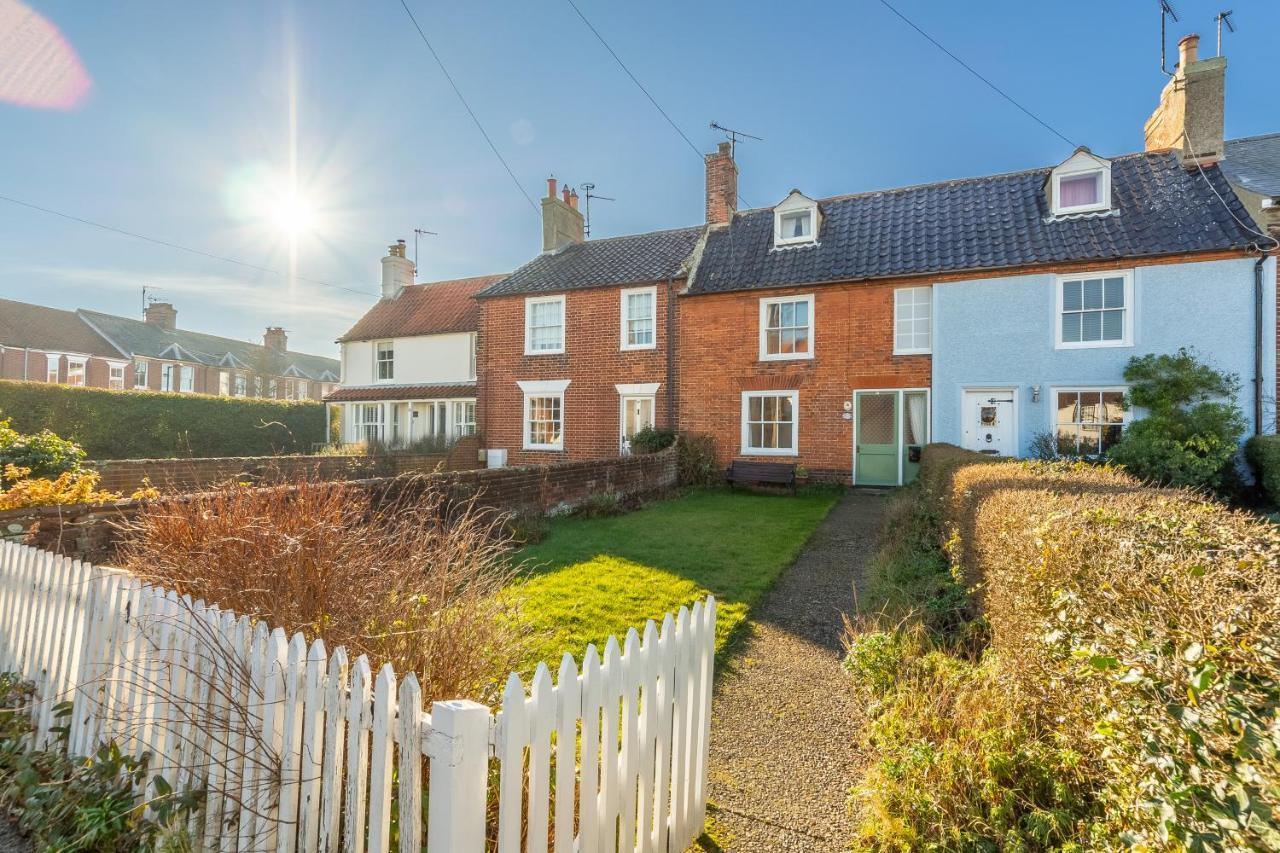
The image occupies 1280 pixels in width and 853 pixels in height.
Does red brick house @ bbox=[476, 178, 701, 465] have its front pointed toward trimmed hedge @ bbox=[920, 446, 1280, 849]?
yes

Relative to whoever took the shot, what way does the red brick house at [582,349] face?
facing the viewer

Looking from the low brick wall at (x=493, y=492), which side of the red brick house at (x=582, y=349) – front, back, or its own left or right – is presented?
front

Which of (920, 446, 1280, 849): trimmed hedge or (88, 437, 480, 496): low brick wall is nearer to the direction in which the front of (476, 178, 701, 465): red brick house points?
the trimmed hedge

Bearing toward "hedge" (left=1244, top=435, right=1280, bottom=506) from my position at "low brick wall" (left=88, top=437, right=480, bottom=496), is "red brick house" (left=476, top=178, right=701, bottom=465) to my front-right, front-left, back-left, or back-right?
front-left

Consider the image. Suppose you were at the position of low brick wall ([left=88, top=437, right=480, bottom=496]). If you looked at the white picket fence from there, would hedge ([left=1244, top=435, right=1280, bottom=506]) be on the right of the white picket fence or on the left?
left

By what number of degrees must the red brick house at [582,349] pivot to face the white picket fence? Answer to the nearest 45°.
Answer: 0° — it already faces it

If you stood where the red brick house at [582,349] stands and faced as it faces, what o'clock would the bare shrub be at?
The bare shrub is roughly at 12 o'clock from the red brick house.

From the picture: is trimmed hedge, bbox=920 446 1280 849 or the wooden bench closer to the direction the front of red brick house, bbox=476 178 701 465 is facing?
the trimmed hedge

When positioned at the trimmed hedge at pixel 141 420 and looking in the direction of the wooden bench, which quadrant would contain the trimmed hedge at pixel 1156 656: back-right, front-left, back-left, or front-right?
front-right

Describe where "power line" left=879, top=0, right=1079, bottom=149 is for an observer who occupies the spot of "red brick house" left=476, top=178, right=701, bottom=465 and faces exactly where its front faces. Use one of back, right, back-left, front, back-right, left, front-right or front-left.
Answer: front-left

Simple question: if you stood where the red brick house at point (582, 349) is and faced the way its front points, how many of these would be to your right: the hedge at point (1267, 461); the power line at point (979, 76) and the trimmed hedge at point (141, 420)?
1

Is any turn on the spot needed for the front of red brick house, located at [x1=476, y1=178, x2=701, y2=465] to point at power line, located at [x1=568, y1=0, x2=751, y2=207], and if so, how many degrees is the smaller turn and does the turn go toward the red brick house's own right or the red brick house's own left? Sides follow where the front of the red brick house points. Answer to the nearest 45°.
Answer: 0° — it already faces it

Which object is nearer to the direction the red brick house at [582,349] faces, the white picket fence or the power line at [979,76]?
the white picket fence

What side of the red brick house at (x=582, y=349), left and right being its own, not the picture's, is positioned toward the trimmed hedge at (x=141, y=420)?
right
